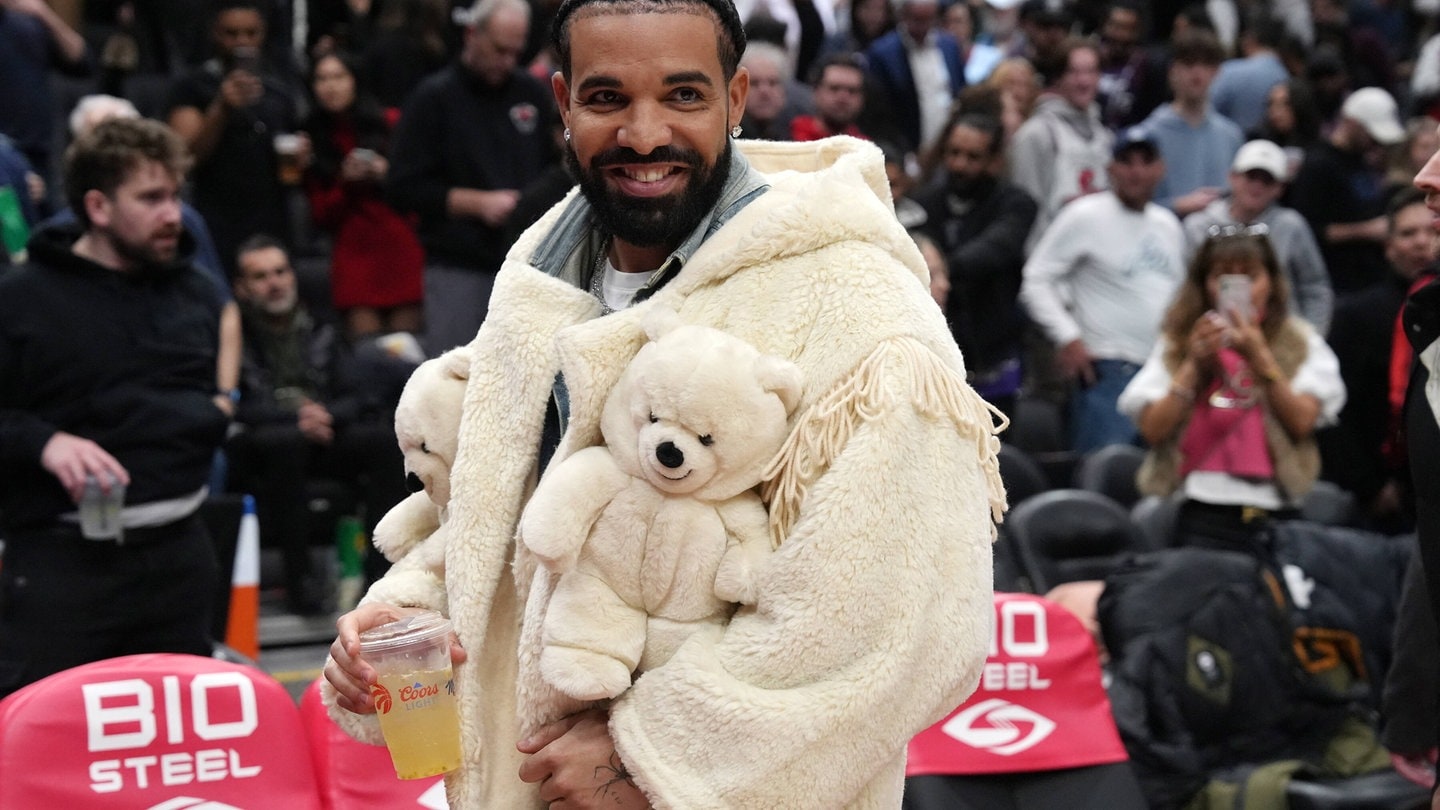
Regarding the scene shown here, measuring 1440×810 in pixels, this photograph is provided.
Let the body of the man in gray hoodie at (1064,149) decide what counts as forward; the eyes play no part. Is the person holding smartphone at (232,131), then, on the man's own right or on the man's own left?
on the man's own right

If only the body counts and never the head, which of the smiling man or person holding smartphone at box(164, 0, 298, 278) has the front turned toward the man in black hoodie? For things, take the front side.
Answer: the person holding smartphone

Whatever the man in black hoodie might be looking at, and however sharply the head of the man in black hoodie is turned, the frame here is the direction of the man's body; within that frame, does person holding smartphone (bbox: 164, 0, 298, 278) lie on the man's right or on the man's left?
on the man's left

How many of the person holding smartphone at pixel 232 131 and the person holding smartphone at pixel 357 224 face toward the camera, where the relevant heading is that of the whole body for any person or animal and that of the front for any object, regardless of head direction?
2

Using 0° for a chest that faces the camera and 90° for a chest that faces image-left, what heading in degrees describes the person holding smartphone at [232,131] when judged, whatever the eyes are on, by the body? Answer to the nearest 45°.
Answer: approximately 0°

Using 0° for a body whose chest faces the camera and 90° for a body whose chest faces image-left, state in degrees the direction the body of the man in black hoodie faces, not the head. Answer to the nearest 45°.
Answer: approximately 315°

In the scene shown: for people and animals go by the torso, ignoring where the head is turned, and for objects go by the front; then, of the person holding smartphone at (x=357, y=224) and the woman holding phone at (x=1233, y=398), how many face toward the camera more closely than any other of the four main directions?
2
